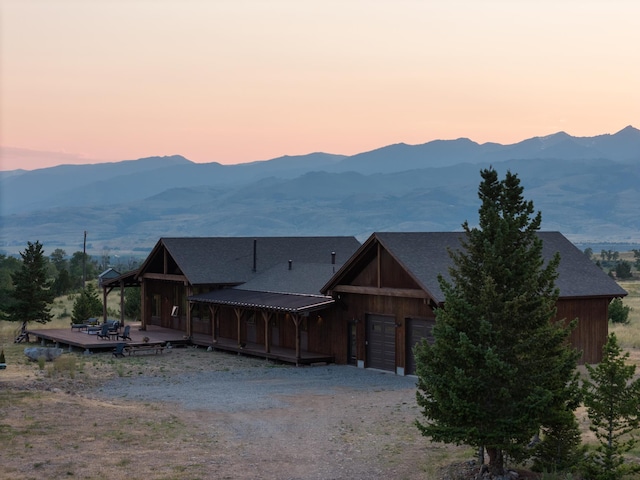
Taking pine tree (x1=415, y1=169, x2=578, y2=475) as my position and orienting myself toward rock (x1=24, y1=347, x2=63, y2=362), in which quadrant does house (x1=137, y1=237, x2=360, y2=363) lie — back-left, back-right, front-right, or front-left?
front-right

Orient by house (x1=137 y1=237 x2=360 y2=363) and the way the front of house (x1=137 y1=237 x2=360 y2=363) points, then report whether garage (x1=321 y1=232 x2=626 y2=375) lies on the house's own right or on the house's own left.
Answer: on the house's own left

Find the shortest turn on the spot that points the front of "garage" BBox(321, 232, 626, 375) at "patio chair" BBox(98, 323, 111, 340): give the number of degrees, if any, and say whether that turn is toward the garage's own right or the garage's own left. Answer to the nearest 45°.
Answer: approximately 45° to the garage's own right

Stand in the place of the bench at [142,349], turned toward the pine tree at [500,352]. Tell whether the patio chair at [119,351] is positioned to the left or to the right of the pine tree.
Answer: right

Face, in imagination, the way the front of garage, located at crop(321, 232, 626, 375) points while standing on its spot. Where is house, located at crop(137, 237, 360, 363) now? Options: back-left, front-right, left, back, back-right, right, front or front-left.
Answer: right

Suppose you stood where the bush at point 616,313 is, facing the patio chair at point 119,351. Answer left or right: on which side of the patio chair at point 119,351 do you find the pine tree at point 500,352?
left

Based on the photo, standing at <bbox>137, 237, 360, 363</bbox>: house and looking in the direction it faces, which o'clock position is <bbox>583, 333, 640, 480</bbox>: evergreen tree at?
The evergreen tree is roughly at 10 o'clock from the house.

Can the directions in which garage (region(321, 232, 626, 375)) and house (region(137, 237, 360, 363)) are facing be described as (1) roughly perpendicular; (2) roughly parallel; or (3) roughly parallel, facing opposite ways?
roughly parallel

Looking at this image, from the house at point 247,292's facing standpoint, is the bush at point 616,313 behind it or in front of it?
behind

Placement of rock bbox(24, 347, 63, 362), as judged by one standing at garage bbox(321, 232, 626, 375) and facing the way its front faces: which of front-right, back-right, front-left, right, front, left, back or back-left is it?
front-right

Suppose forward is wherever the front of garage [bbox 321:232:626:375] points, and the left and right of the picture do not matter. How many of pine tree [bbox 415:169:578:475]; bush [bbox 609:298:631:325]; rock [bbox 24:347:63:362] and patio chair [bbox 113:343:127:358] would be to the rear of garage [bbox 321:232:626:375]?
1

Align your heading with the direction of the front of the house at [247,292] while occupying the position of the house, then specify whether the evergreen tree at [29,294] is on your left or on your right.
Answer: on your right

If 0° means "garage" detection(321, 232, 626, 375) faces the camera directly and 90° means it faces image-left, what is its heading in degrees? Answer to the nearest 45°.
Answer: approximately 45°

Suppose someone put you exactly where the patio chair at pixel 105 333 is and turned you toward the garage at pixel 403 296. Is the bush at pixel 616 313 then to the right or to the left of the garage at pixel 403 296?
left

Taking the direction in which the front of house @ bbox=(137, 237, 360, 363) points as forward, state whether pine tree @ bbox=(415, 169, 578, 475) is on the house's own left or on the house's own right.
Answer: on the house's own left

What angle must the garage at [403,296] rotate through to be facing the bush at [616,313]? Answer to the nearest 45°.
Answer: approximately 180°

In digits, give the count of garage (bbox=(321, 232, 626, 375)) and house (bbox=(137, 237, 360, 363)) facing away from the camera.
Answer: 0
